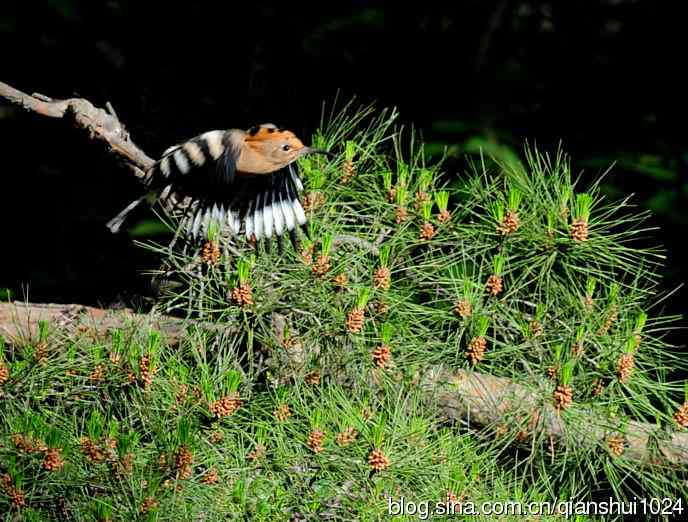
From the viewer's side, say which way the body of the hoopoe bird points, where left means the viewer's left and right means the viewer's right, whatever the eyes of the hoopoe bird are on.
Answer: facing to the right of the viewer
